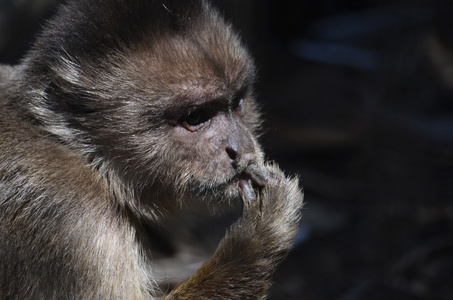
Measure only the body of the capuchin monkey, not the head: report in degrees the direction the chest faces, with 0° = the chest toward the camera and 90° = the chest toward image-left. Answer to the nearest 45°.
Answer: approximately 270°
